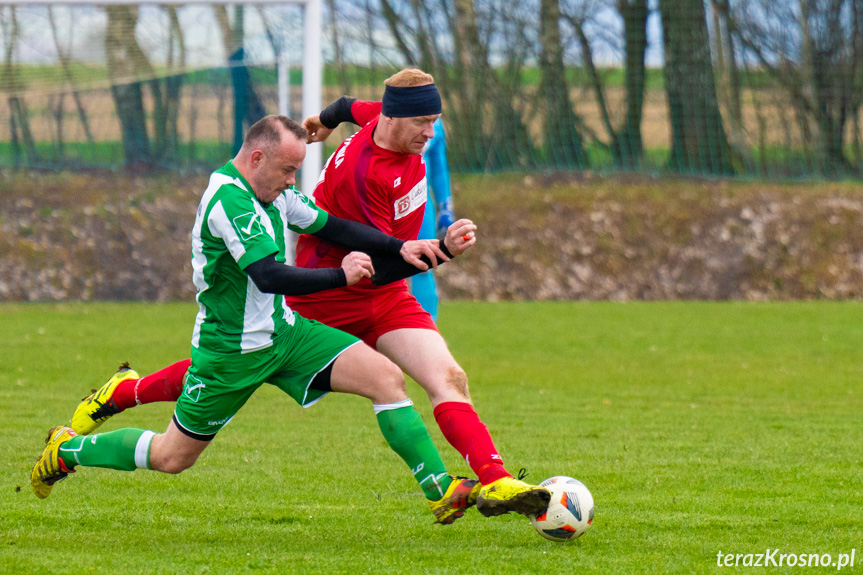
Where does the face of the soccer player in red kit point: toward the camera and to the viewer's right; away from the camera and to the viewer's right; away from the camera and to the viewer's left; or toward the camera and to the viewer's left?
toward the camera and to the viewer's right

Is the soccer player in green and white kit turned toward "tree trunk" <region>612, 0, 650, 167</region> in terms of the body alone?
no

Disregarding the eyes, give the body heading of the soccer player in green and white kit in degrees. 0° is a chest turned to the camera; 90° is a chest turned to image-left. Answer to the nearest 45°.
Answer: approximately 270°

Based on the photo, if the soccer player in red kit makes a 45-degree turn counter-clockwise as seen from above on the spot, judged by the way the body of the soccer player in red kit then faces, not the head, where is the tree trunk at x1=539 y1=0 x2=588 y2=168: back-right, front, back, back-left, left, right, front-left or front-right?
front-left

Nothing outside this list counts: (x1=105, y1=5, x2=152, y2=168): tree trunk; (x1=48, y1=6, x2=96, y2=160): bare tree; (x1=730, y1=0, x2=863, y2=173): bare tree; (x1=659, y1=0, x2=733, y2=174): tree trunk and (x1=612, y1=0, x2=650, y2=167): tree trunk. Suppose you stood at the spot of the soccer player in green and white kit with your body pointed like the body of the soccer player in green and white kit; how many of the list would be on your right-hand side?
0

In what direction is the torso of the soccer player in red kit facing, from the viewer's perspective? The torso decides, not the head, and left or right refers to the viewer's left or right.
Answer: facing to the right of the viewer

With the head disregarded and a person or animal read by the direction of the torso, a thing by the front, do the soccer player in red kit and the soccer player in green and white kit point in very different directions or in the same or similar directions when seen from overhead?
same or similar directions
